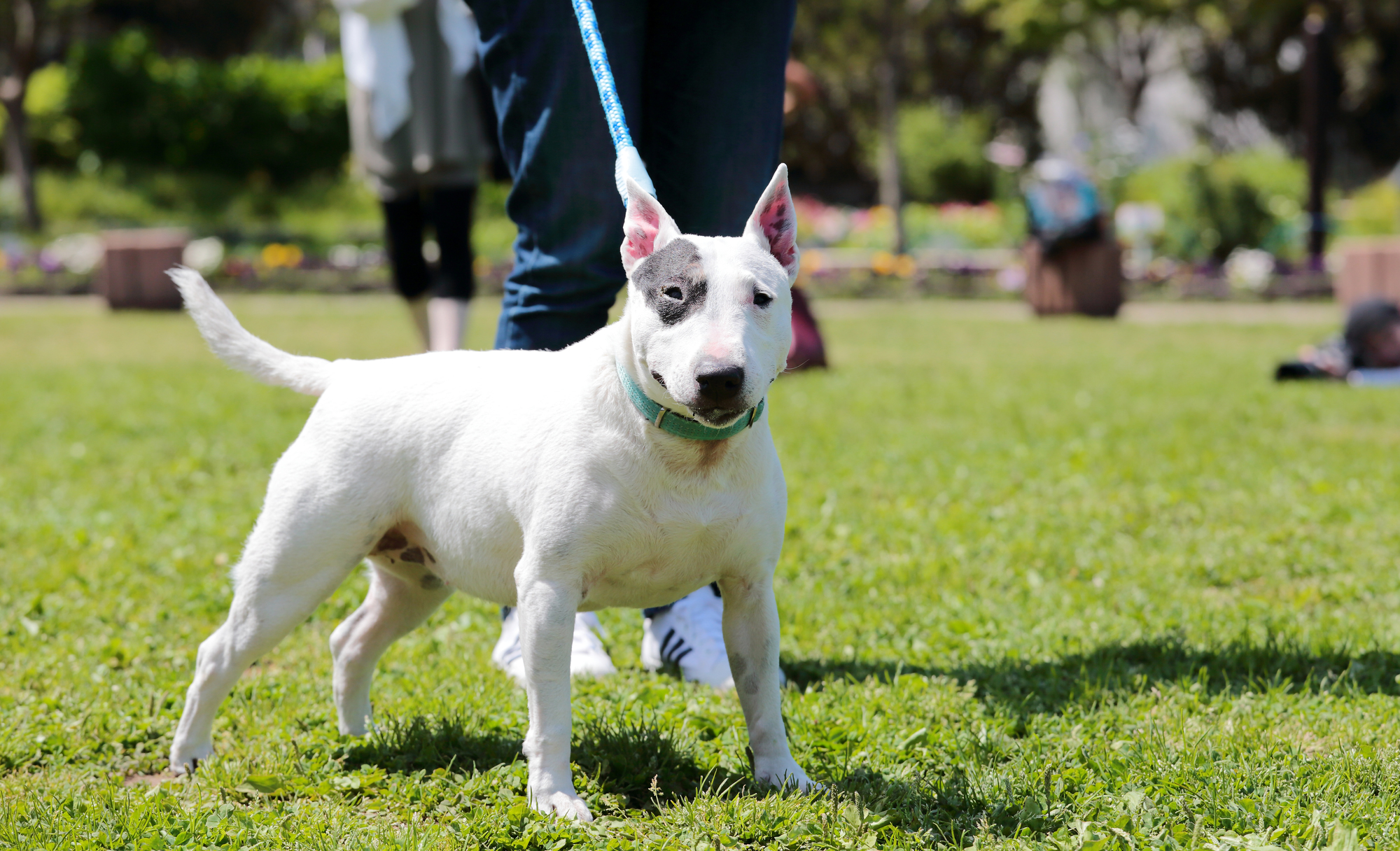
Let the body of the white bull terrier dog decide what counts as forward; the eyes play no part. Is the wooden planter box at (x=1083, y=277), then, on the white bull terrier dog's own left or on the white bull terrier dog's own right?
on the white bull terrier dog's own left

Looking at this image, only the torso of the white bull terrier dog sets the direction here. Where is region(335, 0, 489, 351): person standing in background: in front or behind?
behind

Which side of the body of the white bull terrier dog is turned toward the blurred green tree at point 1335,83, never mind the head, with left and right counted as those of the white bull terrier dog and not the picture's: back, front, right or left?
left

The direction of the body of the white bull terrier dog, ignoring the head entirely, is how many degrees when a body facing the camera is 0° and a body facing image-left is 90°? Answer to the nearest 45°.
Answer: approximately 315°

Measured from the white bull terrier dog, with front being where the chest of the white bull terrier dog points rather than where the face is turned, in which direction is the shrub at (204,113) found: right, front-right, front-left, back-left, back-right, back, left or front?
back-left

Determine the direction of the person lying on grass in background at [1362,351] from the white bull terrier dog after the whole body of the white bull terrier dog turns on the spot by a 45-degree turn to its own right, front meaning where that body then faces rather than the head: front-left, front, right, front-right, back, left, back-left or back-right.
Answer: back-left

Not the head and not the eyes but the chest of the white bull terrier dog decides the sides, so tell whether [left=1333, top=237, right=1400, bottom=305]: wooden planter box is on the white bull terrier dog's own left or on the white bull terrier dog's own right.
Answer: on the white bull terrier dog's own left

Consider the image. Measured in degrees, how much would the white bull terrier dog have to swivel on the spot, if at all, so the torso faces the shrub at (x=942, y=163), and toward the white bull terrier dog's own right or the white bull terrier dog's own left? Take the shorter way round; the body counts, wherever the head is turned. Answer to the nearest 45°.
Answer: approximately 135° to the white bull terrier dog's own left

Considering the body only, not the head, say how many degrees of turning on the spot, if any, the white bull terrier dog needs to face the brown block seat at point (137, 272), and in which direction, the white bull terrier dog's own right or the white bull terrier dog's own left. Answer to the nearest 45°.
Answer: approximately 135° to the white bull terrier dog's own left
